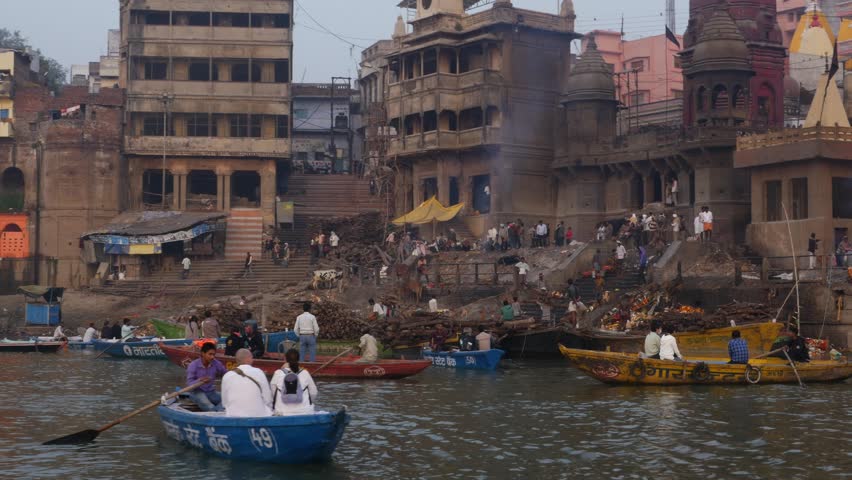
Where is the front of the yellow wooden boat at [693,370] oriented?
to the viewer's left

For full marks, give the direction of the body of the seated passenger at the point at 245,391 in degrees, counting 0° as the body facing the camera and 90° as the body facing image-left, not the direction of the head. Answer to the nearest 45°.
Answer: approximately 180°

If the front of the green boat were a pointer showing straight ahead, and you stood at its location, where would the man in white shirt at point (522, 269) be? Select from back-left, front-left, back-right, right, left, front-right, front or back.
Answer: back

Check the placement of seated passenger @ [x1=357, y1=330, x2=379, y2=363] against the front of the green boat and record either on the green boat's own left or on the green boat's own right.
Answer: on the green boat's own left

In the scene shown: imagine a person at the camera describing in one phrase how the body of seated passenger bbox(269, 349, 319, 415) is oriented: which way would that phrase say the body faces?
away from the camera

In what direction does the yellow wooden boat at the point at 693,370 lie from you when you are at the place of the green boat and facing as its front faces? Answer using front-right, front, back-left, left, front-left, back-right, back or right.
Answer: back-left

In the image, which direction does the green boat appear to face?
to the viewer's left

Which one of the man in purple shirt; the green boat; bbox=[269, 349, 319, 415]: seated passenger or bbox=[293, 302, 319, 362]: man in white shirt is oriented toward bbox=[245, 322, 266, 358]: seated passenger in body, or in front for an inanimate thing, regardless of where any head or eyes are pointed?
bbox=[269, 349, 319, 415]: seated passenger

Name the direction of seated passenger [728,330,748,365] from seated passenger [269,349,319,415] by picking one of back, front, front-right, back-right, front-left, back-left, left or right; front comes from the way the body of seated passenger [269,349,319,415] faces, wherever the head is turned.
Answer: front-right

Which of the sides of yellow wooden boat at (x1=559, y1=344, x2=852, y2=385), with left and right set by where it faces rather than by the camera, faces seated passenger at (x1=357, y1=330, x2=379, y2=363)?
front

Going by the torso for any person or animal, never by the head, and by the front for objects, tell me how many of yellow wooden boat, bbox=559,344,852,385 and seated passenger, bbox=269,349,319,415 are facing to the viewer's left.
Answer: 1

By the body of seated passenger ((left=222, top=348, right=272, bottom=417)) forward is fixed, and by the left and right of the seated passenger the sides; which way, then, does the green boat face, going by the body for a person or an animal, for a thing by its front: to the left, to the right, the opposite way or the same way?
to the left
